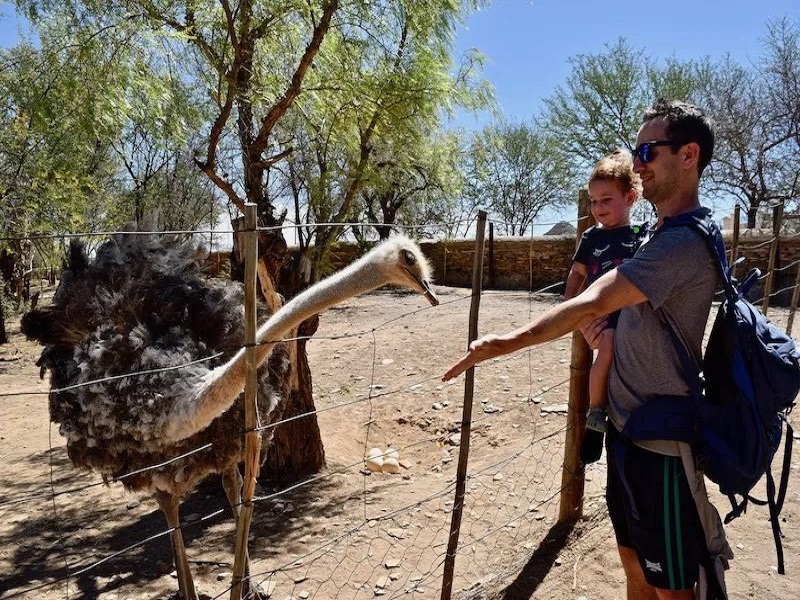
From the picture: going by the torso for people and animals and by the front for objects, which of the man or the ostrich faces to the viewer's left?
the man

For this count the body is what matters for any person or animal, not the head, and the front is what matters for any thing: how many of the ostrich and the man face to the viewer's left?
1

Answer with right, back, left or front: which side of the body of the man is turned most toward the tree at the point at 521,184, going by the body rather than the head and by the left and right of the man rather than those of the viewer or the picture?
right

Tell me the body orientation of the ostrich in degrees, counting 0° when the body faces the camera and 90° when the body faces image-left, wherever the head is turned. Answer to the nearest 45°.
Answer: approximately 315°

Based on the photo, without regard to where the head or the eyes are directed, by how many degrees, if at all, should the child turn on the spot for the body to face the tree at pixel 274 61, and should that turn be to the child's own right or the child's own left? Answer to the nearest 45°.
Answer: approximately 90° to the child's own right

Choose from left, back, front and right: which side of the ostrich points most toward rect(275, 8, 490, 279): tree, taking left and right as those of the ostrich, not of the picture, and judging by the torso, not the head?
left

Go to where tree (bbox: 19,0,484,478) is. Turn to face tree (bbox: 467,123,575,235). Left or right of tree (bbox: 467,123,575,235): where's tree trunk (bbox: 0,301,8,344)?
left

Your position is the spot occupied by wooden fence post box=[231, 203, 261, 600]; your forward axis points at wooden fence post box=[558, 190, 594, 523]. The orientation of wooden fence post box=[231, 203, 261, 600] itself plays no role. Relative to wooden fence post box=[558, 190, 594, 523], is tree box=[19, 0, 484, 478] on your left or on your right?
left

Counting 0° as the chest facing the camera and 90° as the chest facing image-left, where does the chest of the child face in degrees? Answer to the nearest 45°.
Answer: approximately 45°

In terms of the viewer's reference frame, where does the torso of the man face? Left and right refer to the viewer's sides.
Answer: facing to the left of the viewer

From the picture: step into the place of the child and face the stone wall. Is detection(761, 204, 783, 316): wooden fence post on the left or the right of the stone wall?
right

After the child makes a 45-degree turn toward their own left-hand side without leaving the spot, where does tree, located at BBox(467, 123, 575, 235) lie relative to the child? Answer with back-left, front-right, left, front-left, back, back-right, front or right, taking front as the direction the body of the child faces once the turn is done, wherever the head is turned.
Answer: back

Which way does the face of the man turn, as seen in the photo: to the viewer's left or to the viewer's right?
to the viewer's left

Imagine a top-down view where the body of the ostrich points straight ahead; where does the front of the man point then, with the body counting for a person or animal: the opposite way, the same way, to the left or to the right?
the opposite way
